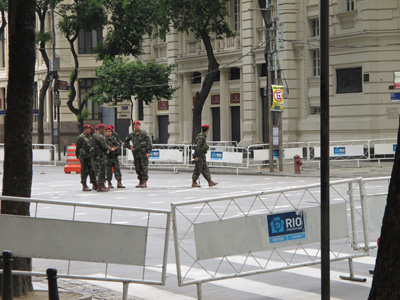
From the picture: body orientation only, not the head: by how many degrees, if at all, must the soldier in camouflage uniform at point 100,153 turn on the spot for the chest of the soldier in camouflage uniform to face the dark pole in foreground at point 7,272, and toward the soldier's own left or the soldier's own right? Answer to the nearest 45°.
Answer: approximately 90° to the soldier's own right

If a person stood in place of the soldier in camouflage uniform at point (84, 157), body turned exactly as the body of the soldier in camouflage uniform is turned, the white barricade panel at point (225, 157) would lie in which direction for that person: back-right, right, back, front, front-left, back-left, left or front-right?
front-left

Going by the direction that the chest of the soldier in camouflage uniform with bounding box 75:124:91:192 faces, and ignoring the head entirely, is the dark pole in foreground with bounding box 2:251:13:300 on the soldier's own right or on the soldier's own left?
on the soldier's own right

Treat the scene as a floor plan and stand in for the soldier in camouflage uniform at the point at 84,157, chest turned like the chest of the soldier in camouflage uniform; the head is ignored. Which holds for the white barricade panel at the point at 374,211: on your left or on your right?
on your right

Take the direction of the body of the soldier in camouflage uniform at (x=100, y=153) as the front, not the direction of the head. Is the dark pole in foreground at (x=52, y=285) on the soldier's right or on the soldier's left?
on the soldier's right

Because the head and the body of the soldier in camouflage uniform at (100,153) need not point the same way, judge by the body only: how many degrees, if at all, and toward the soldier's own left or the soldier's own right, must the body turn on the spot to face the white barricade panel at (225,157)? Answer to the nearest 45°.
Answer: approximately 45° to the soldier's own left

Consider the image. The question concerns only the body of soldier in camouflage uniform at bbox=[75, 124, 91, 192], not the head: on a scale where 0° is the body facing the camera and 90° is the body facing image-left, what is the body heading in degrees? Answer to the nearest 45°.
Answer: approximately 270°

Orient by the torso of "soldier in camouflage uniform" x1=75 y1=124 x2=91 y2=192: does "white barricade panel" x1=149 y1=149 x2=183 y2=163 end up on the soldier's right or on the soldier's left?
on the soldier's left

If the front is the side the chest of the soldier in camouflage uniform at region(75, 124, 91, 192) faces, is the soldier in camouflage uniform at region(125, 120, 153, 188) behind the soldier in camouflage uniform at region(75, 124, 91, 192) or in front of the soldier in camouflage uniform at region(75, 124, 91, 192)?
in front
